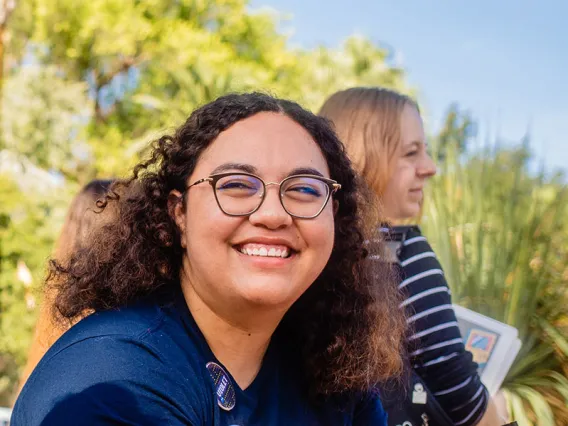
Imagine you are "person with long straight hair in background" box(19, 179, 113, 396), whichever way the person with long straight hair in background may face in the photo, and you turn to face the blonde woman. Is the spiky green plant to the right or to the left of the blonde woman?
left

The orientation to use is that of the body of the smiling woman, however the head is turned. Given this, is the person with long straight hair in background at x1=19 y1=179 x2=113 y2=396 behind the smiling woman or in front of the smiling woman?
behind

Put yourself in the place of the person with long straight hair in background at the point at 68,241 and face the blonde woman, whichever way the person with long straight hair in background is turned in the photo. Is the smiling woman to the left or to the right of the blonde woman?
right

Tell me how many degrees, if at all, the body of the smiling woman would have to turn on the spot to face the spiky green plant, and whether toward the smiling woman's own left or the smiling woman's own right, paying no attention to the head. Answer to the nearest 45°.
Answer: approximately 90° to the smiling woman's own left

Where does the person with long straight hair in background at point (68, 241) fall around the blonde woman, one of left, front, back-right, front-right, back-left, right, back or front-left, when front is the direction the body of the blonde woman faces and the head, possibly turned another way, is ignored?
back

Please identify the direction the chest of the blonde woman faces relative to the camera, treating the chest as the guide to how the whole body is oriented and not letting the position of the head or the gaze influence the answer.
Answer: to the viewer's right

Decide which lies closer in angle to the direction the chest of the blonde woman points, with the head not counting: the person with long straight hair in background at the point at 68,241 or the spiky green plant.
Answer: the spiky green plant

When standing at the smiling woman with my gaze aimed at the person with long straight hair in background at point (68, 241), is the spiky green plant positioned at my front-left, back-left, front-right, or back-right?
front-right

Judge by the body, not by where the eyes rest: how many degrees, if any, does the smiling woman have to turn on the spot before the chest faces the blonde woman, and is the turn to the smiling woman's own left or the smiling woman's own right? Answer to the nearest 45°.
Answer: approximately 90° to the smiling woman's own left

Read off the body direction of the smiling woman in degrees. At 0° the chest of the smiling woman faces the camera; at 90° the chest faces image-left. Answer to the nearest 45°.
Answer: approximately 315°

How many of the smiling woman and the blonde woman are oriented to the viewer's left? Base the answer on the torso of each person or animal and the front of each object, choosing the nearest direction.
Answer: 0

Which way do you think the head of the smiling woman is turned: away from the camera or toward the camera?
toward the camera

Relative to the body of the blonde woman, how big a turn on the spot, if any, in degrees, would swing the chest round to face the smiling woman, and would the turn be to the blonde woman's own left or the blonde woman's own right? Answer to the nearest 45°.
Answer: approximately 135° to the blonde woman's own right
